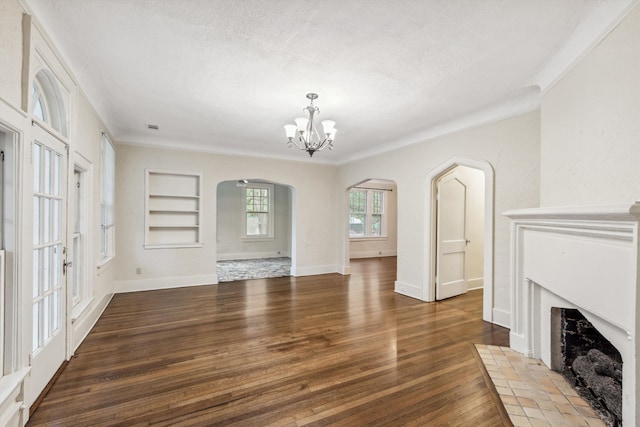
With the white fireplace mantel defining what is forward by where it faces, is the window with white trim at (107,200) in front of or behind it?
in front

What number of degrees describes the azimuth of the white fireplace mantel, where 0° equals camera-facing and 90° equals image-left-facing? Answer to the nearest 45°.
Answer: approximately 45°

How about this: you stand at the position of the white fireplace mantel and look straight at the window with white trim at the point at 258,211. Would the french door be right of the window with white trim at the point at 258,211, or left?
left

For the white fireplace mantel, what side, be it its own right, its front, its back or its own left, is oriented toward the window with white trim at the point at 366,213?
right

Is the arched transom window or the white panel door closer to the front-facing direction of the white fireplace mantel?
the arched transom window

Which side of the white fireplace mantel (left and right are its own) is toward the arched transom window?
front

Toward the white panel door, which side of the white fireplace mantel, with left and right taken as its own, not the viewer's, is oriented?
right
